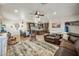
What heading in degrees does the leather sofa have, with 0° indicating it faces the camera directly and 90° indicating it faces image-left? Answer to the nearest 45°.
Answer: approximately 45°

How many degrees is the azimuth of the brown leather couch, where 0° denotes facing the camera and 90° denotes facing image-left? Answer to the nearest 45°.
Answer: approximately 90°
